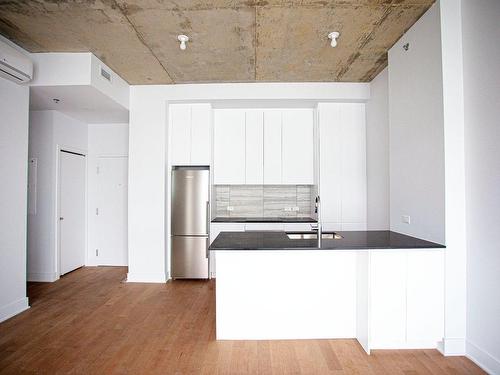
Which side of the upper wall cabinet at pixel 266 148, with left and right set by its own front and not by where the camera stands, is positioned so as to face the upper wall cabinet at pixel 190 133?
right

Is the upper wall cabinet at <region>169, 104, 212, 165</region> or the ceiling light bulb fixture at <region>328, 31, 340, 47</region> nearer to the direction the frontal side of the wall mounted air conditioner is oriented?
the ceiling light bulb fixture

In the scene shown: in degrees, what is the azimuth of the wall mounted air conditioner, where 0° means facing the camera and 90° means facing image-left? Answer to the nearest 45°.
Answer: approximately 315°

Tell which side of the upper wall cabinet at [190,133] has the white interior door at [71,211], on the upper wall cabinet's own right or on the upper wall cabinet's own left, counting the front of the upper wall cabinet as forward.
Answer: on the upper wall cabinet's own right

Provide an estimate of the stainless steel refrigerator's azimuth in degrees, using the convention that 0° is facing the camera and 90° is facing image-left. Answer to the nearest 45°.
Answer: approximately 0°

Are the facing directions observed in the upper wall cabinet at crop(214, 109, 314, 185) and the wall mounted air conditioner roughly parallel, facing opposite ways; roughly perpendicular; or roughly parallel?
roughly perpendicular

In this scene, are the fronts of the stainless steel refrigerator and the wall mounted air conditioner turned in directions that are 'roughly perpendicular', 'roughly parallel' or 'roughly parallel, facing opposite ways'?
roughly perpendicular

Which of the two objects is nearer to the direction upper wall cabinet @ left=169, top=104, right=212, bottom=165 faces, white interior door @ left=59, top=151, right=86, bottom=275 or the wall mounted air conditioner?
the wall mounted air conditioner

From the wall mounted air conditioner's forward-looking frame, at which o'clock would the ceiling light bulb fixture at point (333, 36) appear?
The ceiling light bulb fixture is roughly at 12 o'clock from the wall mounted air conditioner.
